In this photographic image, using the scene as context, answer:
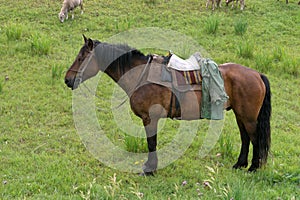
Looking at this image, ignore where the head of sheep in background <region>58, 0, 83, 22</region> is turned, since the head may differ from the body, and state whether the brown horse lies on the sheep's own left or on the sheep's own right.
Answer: on the sheep's own left

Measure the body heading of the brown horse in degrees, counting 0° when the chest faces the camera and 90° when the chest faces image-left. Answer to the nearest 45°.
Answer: approximately 90°

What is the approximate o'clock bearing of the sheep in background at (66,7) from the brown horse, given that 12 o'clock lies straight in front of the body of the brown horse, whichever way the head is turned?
The sheep in background is roughly at 2 o'clock from the brown horse.

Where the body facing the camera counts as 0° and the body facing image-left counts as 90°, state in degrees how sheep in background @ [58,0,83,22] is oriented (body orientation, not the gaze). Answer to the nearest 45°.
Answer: approximately 45°
